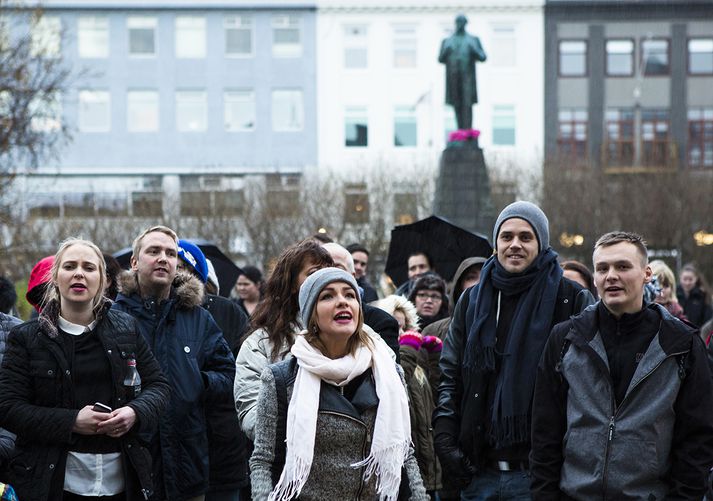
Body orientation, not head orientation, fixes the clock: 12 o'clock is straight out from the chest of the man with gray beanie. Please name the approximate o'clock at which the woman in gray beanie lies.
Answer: The woman in gray beanie is roughly at 1 o'clock from the man with gray beanie.

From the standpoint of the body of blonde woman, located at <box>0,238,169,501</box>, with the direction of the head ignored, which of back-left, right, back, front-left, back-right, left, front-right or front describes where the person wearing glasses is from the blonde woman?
back-left

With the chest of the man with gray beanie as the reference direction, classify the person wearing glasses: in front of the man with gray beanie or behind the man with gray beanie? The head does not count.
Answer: behind

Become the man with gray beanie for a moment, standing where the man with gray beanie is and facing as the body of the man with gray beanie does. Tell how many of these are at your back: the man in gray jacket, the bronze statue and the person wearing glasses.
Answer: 2

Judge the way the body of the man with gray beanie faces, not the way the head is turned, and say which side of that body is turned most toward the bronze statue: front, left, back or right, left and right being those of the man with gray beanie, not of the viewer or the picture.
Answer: back

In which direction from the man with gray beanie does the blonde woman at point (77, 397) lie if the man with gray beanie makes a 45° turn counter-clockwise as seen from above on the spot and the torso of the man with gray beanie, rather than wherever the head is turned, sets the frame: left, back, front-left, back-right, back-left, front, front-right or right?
back-right

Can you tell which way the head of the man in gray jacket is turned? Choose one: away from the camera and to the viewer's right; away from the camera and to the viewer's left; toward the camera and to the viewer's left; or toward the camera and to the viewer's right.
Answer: toward the camera and to the viewer's left

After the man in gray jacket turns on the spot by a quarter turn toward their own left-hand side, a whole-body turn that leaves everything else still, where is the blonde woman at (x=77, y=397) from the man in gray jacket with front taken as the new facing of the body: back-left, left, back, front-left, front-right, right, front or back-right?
back

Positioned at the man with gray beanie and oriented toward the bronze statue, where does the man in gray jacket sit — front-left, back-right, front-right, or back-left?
back-right

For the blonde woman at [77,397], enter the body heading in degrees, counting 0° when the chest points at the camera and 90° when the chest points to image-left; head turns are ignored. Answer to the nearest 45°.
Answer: approximately 0°

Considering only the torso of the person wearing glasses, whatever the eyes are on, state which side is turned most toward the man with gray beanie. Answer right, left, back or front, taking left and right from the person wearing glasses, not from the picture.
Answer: front
